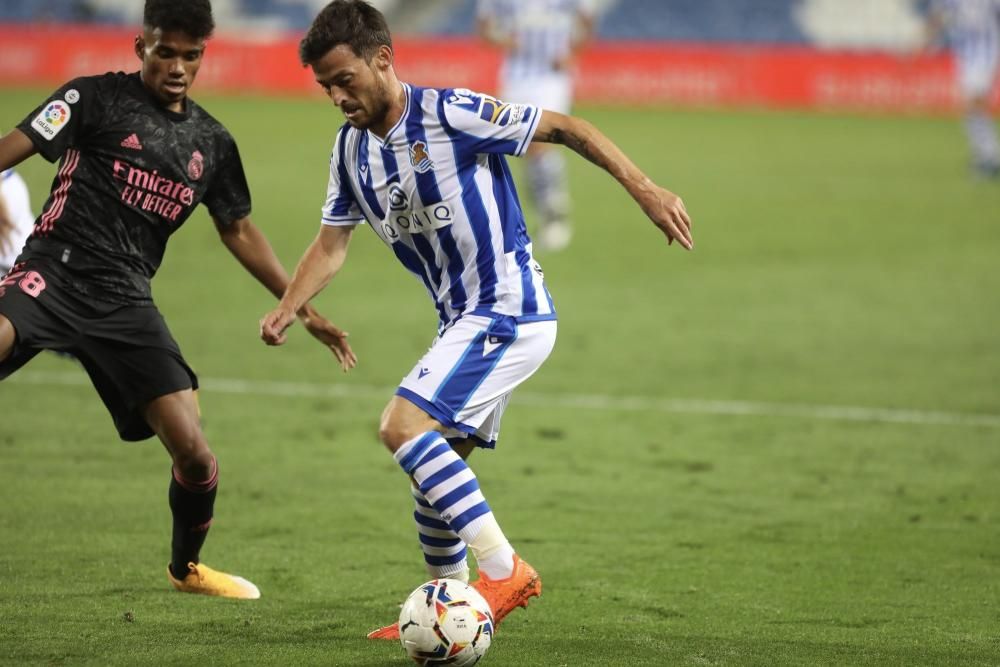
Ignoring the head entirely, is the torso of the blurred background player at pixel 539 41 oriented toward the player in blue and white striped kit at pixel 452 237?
yes

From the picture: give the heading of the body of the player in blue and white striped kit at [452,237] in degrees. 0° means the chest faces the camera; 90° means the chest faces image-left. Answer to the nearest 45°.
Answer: approximately 45°

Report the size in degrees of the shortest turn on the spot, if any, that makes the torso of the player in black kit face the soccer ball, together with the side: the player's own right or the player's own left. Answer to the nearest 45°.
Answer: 0° — they already face it

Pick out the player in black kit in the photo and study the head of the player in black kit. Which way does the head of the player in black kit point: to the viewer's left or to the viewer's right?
to the viewer's right

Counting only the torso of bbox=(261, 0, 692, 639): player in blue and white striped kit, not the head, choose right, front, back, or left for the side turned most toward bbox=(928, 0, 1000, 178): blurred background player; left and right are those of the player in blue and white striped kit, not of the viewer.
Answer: back

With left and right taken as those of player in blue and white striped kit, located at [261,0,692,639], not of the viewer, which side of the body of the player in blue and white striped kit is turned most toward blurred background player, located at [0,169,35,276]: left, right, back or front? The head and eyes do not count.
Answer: right

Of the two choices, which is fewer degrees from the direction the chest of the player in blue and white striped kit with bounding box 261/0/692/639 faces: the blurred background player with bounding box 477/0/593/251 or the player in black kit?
the player in black kit

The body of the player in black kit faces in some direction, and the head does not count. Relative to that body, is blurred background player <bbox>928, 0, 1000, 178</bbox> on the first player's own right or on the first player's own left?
on the first player's own left

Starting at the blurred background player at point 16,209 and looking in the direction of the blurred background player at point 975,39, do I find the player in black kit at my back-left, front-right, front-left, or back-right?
back-right
